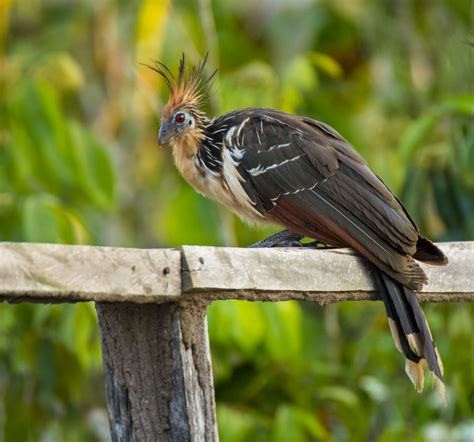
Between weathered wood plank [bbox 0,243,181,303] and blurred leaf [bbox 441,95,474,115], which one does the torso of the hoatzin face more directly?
the weathered wood plank

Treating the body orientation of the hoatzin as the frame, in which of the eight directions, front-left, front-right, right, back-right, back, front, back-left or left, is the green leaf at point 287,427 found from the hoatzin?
right

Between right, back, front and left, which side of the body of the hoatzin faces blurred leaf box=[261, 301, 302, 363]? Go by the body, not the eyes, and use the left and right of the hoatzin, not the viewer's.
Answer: right

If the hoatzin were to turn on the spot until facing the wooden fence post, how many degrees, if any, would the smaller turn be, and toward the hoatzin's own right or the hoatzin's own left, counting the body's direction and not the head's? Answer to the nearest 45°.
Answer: approximately 45° to the hoatzin's own left

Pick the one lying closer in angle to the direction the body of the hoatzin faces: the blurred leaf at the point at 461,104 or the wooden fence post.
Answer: the wooden fence post

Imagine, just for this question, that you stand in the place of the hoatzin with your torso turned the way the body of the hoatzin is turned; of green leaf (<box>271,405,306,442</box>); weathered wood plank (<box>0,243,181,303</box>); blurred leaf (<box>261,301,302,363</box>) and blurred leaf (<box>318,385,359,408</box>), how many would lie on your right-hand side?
3

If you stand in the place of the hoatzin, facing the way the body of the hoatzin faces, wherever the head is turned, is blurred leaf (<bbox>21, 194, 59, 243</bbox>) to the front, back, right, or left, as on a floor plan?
right

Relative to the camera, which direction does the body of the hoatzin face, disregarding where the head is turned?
to the viewer's left

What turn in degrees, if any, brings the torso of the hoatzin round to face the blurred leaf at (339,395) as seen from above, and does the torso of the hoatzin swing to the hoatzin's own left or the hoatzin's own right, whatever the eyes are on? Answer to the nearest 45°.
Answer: approximately 90° to the hoatzin's own right

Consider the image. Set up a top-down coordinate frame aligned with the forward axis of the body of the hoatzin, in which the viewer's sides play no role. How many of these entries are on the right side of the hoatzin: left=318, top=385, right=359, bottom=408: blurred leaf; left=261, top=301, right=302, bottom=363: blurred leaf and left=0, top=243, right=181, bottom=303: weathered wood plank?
2
